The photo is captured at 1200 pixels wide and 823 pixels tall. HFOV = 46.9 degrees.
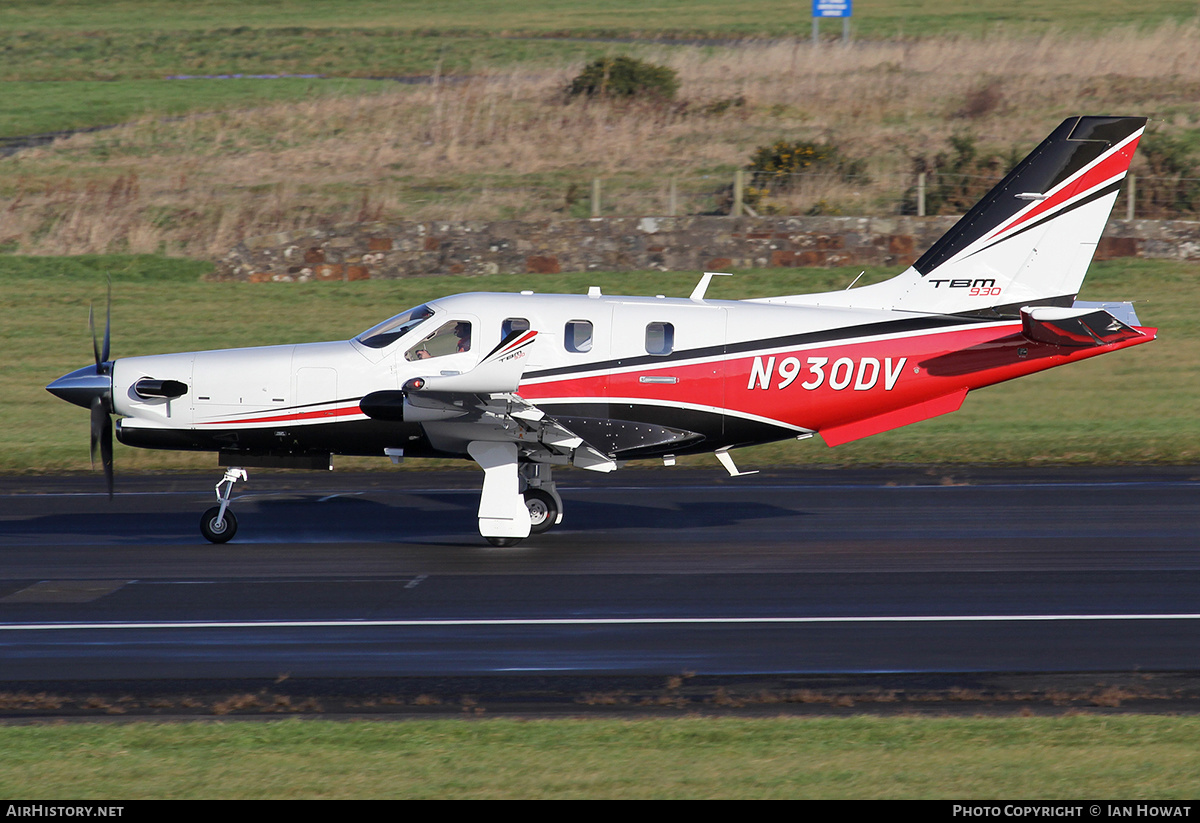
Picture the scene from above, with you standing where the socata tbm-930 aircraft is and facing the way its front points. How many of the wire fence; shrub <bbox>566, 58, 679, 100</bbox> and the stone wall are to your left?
0

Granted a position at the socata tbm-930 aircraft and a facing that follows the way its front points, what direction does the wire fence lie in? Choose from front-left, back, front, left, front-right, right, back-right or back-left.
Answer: right

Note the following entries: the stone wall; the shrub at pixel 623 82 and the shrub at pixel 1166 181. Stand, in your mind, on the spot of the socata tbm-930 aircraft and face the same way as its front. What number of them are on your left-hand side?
0

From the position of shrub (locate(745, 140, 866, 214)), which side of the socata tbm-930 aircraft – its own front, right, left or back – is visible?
right

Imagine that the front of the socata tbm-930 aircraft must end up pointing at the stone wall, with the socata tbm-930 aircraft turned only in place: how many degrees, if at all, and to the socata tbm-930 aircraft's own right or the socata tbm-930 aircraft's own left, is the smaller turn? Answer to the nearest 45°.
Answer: approximately 90° to the socata tbm-930 aircraft's own right

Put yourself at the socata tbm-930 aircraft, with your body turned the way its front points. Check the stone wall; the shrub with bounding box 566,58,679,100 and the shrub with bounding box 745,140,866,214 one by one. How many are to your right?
3

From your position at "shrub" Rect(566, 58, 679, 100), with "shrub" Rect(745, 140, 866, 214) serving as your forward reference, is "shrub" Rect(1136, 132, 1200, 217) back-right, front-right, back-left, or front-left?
front-left

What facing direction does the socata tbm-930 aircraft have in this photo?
to the viewer's left

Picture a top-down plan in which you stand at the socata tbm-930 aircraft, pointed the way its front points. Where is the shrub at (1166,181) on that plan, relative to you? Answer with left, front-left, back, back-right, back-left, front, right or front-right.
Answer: back-right

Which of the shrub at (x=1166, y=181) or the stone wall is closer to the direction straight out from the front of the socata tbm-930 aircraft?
the stone wall

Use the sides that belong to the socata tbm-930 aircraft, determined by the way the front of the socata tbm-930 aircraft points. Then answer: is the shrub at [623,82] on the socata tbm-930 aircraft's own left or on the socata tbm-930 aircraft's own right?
on the socata tbm-930 aircraft's own right
